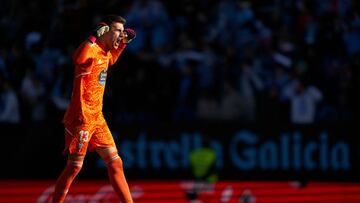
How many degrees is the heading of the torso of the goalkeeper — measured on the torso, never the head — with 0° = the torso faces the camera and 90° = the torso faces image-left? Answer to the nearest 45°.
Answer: approximately 315°

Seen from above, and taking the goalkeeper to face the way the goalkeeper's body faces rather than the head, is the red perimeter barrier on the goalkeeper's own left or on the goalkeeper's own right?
on the goalkeeper's own left

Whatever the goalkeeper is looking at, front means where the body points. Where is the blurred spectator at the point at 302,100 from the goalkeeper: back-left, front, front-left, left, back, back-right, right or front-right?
left
